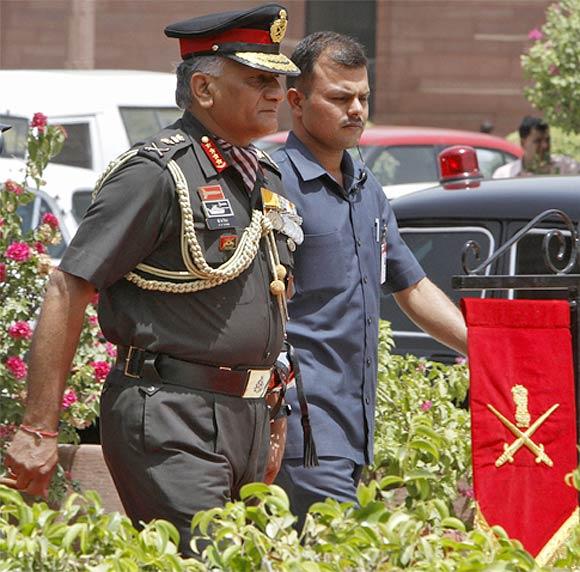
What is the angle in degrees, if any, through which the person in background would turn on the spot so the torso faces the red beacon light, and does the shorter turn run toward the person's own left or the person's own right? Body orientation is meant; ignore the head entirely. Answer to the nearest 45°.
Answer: approximately 45° to the person's own right

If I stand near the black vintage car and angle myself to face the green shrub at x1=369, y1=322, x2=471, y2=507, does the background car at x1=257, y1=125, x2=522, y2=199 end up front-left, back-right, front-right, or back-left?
back-right

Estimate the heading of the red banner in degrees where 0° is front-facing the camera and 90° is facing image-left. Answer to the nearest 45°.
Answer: approximately 0°
